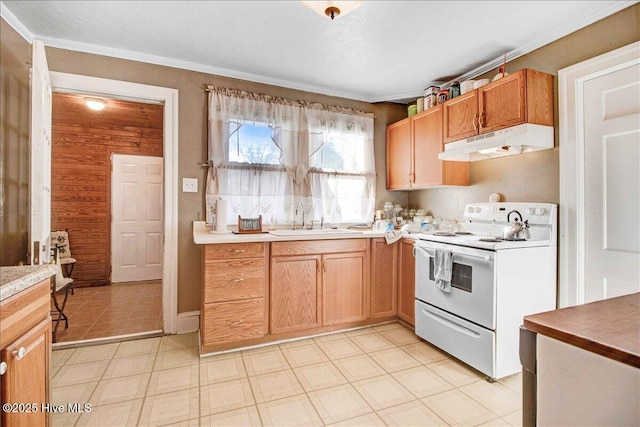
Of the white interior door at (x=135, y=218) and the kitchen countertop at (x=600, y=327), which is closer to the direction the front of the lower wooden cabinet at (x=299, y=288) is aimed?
the kitchen countertop

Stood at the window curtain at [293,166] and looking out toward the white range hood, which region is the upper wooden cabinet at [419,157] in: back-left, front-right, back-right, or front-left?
front-left

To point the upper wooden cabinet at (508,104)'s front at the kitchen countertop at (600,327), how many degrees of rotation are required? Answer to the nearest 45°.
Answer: approximately 45° to its left

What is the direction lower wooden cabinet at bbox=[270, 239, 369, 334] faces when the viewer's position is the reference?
facing the viewer and to the right of the viewer

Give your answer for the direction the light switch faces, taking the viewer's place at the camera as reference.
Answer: facing the viewer

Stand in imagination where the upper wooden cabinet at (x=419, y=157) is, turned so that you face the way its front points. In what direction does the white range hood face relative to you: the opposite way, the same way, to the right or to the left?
the same way

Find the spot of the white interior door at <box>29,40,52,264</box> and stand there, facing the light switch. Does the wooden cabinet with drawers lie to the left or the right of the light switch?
right

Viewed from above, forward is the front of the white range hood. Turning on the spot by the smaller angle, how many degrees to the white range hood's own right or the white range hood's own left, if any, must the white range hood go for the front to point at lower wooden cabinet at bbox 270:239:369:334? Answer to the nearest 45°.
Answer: approximately 45° to the white range hood's own right

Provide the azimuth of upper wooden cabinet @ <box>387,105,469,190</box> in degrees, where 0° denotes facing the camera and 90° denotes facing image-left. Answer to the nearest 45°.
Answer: approximately 45°

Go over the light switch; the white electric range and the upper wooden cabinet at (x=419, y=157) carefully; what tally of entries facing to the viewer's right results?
0

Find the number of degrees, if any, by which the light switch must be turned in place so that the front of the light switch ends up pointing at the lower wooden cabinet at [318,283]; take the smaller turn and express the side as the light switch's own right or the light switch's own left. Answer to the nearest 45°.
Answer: approximately 45° to the light switch's own left

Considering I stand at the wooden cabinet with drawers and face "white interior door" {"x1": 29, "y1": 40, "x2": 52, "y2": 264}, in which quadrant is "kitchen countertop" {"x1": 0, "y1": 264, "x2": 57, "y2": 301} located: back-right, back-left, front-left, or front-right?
front-left

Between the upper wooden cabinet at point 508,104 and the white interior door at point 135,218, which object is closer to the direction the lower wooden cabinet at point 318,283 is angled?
the upper wooden cabinet

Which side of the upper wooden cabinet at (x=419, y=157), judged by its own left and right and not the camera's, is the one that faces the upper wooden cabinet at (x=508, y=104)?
left

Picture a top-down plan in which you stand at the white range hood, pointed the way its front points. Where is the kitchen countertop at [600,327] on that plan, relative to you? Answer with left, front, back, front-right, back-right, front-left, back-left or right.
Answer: front-left
